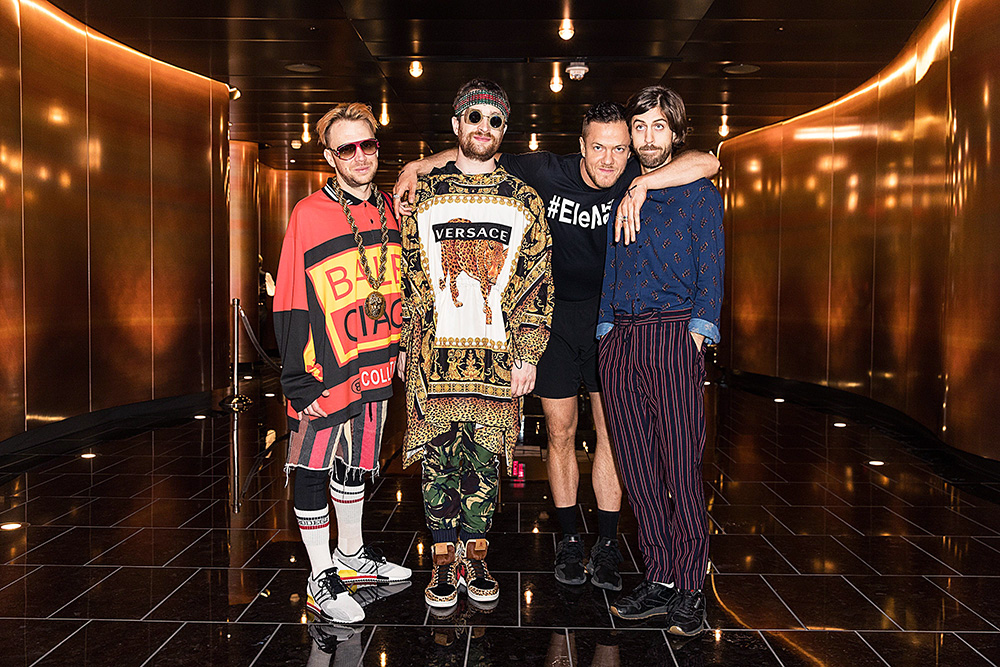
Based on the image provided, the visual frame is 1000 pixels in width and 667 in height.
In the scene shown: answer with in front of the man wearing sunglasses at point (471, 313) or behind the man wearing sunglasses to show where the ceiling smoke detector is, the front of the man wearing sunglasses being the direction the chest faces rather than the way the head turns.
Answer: behind

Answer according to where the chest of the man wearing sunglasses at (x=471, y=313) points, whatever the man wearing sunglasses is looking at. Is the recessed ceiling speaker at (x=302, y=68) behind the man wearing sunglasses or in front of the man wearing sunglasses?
behind

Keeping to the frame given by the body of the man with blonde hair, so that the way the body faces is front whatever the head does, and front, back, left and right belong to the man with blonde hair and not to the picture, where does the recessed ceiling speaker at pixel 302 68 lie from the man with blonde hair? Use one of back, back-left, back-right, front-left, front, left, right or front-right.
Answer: back-left

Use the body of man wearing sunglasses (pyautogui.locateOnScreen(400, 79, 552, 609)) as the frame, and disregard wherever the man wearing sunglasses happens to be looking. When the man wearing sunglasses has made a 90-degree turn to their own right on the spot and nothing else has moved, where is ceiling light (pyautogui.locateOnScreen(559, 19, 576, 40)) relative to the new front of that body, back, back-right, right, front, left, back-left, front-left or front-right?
right

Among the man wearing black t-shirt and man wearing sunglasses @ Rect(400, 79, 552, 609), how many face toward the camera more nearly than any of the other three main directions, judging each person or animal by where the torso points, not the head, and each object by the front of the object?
2

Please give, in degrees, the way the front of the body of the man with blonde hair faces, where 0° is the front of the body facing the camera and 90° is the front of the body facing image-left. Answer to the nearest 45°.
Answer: approximately 315°

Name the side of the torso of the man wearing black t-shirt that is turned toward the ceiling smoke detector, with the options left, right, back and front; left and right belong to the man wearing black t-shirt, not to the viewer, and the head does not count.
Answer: back

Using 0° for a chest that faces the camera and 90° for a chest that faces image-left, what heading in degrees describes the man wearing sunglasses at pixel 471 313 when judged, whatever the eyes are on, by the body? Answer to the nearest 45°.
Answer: approximately 0°
